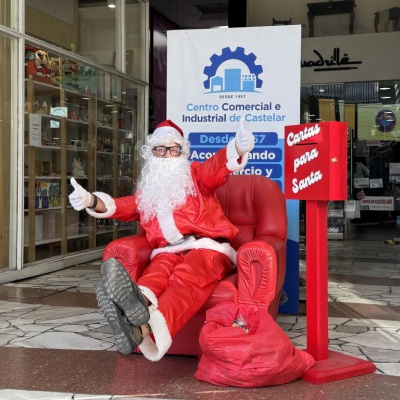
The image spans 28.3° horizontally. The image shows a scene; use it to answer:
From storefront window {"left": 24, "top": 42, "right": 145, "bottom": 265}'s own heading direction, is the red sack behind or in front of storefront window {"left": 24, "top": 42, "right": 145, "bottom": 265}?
in front

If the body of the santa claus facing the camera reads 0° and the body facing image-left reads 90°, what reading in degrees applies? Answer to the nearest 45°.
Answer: approximately 45°

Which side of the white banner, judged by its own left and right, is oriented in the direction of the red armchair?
front

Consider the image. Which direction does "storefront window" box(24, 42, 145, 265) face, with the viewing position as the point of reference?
facing the viewer and to the right of the viewer

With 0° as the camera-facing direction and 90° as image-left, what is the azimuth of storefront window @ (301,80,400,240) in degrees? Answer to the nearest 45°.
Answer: approximately 0°

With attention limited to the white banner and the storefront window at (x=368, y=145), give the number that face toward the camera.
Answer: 2

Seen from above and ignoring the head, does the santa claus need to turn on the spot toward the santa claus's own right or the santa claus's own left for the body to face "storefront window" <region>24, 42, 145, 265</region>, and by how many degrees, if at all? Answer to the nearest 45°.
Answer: approximately 135° to the santa claus's own right

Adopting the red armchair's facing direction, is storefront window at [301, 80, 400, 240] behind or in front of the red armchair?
behind

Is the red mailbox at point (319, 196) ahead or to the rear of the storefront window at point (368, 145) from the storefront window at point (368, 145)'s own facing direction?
ahead

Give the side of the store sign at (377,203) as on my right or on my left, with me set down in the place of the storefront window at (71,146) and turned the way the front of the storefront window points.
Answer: on my left
